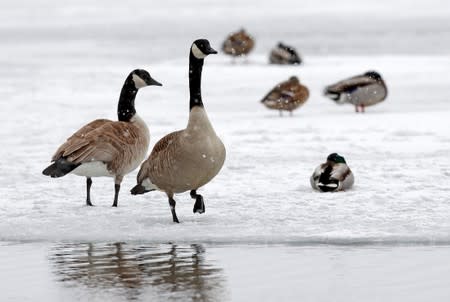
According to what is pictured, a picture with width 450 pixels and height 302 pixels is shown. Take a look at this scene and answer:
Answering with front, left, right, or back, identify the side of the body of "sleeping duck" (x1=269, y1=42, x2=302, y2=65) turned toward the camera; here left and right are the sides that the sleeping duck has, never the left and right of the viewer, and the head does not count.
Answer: left

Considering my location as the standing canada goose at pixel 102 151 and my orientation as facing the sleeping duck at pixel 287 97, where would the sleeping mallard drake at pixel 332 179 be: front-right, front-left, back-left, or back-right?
front-right

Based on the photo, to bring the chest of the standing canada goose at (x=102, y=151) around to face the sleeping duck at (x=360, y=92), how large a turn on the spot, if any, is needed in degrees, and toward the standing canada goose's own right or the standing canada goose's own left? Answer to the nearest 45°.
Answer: approximately 45° to the standing canada goose's own left

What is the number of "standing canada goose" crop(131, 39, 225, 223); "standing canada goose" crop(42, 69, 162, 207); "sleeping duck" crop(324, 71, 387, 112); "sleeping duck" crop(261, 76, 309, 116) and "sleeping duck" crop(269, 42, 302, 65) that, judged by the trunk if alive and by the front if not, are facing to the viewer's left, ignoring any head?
1

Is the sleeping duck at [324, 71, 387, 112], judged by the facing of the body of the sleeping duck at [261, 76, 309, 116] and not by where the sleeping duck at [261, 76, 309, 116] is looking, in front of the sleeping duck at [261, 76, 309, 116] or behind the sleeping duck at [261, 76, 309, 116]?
in front

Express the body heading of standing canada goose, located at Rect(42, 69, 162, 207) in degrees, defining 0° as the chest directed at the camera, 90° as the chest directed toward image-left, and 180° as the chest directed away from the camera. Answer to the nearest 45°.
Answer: approximately 270°

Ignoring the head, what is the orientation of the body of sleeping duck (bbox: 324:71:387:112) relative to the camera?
to the viewer's right
